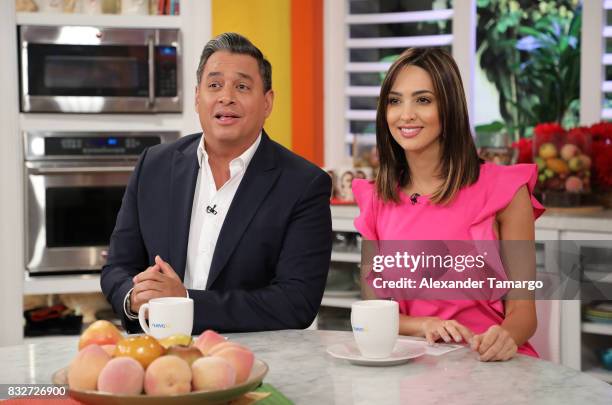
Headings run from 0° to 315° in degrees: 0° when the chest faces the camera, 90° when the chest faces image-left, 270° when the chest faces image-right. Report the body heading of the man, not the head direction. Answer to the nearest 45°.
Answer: approximately 45°

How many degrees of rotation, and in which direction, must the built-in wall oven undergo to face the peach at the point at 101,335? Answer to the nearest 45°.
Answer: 0° — it already faces it

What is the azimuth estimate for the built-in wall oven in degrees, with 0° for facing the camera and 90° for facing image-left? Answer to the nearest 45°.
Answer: approximately 0°

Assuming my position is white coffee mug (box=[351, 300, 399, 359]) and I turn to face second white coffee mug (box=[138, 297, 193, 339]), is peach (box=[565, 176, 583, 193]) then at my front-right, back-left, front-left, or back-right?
back-right

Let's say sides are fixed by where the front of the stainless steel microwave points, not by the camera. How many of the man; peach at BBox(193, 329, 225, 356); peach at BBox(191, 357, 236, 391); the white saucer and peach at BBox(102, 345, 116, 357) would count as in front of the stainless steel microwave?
5

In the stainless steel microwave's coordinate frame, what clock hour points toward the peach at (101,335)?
The peach is roughly at 12 o'clock from the stainless steel microwave.

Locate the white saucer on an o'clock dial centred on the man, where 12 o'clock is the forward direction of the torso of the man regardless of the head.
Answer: The white saucer is roughly at 10 o'clock from the man.

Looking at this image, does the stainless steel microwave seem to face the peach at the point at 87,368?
yes

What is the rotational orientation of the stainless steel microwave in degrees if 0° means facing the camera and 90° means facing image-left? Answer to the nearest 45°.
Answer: approximately 0°

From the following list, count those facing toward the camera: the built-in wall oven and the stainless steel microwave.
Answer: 2

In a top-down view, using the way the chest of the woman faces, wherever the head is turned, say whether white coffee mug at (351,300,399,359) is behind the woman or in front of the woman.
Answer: in front

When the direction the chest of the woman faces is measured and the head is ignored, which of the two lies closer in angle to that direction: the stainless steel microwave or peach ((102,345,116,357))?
the peach
